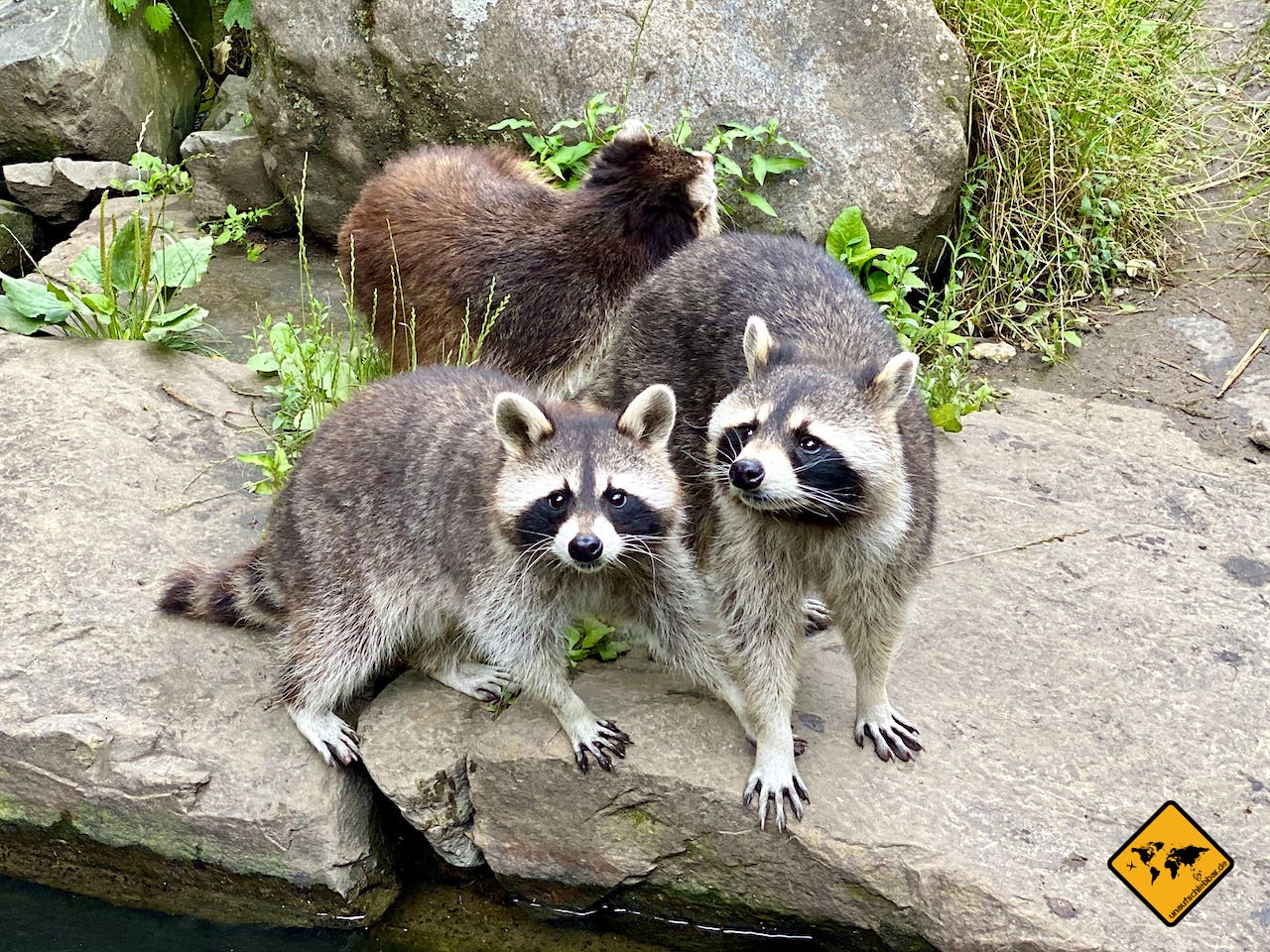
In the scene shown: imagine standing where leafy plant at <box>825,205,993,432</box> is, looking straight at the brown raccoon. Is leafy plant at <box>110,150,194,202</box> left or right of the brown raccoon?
right

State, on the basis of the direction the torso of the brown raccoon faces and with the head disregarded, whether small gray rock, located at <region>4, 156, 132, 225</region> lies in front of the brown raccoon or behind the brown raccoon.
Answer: behind

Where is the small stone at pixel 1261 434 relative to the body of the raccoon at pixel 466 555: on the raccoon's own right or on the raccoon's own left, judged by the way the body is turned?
on the raccoon's own left

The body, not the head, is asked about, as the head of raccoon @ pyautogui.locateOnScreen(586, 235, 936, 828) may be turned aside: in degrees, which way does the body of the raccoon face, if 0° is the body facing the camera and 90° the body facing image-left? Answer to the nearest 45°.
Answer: approximately 0°

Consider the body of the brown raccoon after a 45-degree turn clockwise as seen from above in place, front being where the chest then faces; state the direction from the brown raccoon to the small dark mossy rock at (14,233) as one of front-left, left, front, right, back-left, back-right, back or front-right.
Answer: back

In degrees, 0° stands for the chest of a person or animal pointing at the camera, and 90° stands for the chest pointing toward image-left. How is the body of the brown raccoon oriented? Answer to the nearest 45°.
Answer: approximately 270°

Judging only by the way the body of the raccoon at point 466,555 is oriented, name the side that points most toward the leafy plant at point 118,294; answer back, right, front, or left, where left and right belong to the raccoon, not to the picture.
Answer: back

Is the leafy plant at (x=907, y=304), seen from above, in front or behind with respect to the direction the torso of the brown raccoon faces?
in front

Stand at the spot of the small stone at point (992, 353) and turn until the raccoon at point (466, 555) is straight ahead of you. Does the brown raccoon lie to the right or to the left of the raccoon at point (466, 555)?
right
